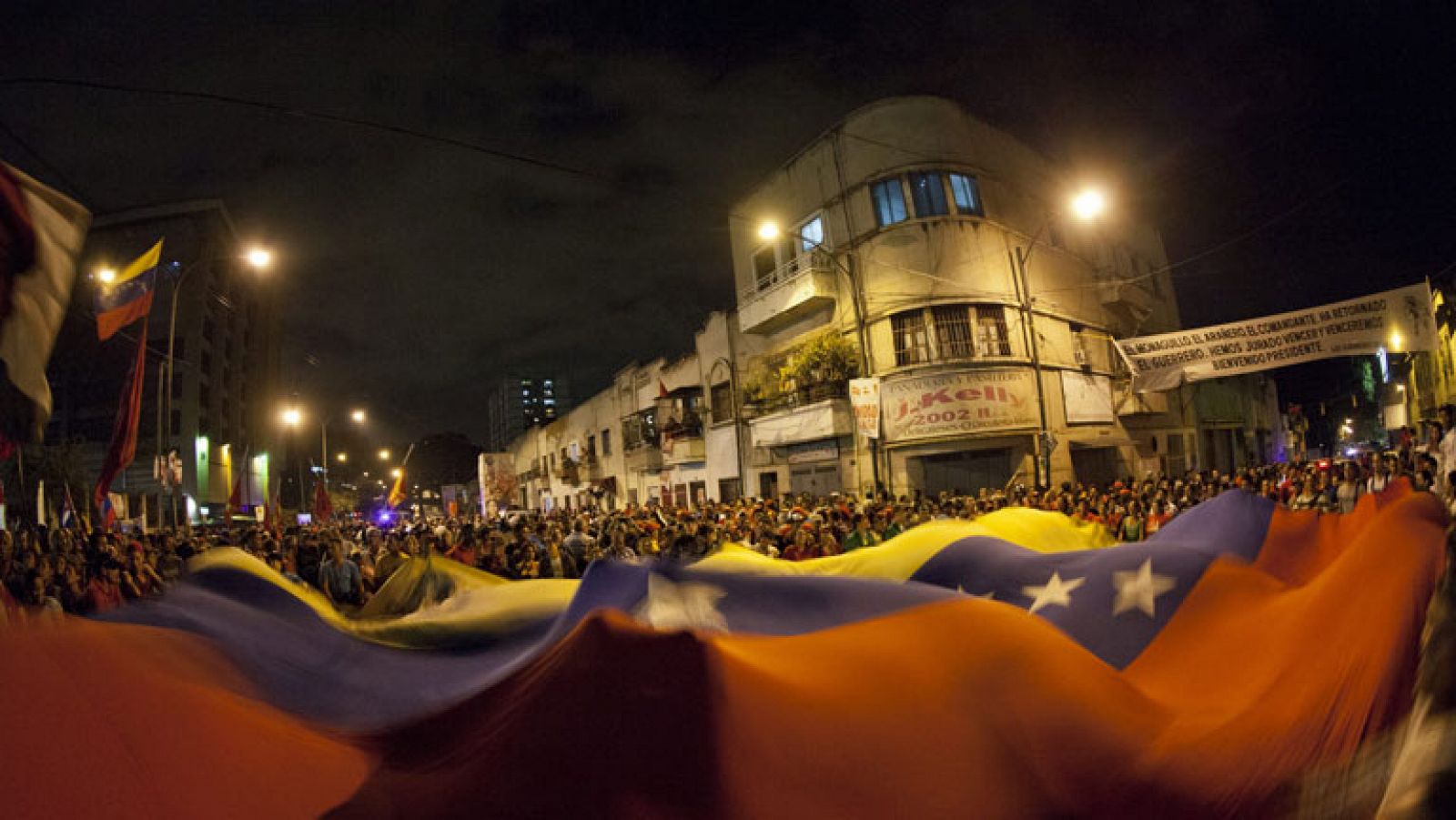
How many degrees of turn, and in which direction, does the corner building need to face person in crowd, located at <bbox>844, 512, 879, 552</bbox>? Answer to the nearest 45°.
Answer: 0° — it already faces them

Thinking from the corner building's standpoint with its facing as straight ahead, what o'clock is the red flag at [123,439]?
The red flag is roughly at 1 o'clock from the corner building.

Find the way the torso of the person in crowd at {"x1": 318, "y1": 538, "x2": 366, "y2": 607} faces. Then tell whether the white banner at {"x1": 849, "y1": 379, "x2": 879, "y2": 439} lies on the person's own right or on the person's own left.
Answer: on the person's own left

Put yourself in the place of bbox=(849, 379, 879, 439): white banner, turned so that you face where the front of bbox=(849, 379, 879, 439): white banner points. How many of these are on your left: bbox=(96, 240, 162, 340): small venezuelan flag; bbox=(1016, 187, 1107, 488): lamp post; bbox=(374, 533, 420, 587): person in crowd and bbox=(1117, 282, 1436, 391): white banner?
2

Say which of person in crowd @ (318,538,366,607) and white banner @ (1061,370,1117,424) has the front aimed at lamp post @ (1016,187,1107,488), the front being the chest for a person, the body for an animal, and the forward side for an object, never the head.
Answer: the white banner

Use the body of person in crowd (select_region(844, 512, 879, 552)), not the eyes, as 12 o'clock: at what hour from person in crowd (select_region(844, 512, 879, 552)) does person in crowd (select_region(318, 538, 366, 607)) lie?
person in crowd (select_region(318, 538, 366, 607)) is roughly at 2 o'clock from person in crowd (select_region(844, 512, 879, 552)).

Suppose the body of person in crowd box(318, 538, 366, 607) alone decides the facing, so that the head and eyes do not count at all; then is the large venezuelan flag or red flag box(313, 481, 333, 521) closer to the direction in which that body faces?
the large venezuelan flag

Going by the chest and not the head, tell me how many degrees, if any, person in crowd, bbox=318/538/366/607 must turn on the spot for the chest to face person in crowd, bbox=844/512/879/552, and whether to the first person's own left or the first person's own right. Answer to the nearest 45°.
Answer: approximately 90° to the first person's own left

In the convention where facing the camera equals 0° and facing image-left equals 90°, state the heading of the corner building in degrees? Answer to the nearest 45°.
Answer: approximately 0°

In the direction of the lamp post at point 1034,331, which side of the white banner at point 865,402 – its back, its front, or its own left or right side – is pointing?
left
